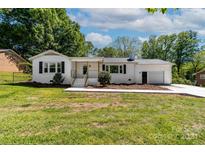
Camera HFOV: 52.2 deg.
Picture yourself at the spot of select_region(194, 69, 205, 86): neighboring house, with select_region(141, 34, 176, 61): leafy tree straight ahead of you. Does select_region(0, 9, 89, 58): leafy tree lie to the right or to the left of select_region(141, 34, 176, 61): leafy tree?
left

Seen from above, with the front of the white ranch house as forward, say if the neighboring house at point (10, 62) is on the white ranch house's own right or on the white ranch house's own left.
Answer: on the white ranch house's own right

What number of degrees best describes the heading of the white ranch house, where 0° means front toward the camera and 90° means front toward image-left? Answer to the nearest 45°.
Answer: approximately 0°

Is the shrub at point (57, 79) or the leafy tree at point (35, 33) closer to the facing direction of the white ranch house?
the shrub

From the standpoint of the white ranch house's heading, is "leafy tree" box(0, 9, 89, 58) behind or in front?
behind

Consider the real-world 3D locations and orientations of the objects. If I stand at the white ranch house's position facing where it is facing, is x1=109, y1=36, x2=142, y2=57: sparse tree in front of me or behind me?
behind

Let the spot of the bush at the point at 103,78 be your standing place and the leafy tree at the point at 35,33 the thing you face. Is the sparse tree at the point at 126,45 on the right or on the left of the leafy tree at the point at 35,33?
right

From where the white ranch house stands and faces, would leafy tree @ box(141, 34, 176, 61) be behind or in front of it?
behind
